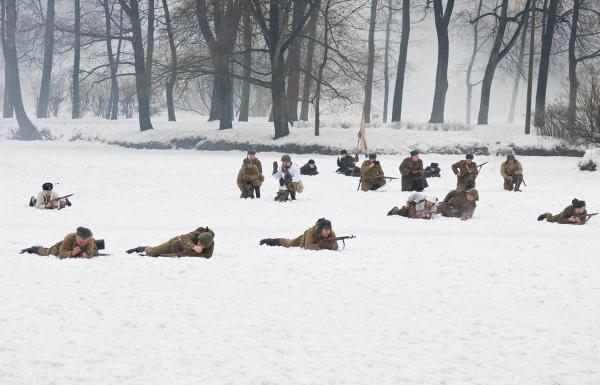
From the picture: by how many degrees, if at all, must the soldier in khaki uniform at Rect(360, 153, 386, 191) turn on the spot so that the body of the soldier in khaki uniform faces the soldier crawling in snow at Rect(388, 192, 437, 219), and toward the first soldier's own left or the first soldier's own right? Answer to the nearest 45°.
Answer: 0° — they already face them

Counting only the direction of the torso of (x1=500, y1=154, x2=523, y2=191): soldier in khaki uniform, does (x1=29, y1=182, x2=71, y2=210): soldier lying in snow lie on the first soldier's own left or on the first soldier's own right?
on the first soldier's own right

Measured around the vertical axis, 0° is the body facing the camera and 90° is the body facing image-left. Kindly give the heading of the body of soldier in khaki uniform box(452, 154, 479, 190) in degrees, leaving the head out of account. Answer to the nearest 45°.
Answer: approximately 315°

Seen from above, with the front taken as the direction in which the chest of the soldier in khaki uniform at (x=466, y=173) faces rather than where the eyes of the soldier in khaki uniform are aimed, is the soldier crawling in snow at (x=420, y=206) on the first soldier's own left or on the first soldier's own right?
on the first soldier's own right

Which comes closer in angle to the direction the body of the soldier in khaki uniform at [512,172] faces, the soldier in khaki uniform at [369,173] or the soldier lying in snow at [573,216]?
the soldier lying in snow
